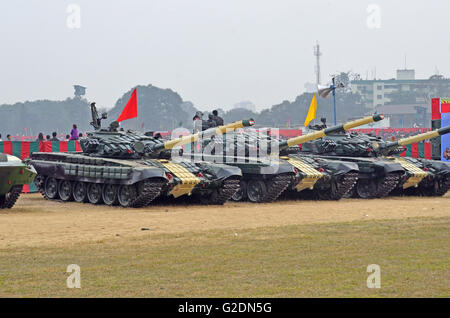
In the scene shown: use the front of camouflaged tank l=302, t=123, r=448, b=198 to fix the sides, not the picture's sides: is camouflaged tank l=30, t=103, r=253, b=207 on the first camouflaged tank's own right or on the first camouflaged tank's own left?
on the first camouflaged tank's own right

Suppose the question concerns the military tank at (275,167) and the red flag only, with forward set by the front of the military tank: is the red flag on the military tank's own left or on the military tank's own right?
on the military tank's own right

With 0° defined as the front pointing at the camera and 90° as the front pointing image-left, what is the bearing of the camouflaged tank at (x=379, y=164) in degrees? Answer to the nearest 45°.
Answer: approximately 315°
